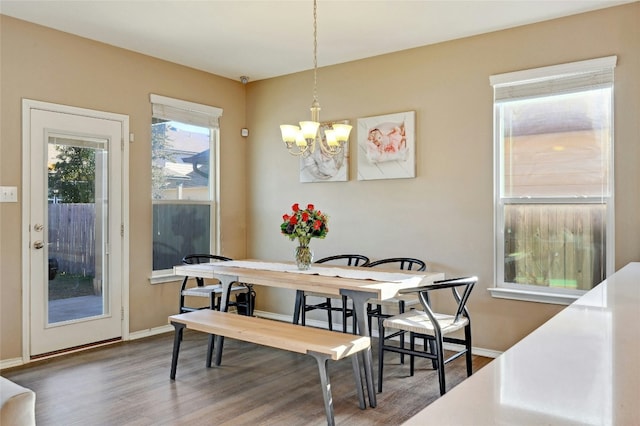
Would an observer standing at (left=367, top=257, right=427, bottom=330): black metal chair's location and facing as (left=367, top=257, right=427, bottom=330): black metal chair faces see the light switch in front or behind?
in front

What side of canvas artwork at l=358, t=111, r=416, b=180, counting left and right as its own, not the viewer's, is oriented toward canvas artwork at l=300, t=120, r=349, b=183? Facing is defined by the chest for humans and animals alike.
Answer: right

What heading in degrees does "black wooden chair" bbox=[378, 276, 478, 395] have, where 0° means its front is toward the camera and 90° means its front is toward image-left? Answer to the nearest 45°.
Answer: approximately 135°

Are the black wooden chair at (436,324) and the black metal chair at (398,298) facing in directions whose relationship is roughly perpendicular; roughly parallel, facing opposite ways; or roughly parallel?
roughly perpendicular

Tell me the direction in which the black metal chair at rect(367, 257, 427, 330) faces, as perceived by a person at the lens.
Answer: facing the viewer and to the left of the viewer

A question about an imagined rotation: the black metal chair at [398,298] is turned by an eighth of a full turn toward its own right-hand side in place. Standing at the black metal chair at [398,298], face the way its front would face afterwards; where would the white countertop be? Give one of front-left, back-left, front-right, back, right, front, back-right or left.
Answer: left

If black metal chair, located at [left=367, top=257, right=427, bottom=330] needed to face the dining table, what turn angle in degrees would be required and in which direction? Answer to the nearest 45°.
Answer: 0° — it already faces it

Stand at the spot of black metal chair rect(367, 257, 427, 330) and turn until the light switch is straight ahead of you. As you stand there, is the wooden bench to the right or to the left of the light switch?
left

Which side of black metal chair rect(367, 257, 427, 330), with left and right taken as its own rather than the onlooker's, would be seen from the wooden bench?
front

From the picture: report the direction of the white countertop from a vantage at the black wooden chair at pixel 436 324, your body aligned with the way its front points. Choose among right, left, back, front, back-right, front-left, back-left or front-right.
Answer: back-left

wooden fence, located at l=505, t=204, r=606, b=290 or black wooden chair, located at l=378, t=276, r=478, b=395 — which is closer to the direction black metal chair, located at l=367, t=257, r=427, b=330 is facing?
the black wooden chair

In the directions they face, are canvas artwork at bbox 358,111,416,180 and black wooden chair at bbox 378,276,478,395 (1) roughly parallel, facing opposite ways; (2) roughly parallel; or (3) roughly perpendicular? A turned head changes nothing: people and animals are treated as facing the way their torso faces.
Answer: roughly perpendicular

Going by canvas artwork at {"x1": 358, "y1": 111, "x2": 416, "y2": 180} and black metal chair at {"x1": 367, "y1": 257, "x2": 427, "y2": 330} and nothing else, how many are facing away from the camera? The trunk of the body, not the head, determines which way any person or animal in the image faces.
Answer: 0
